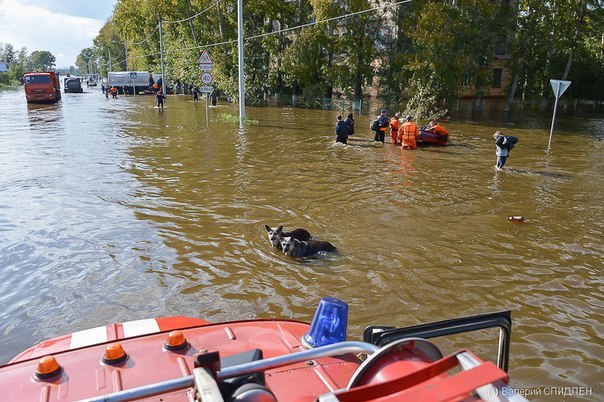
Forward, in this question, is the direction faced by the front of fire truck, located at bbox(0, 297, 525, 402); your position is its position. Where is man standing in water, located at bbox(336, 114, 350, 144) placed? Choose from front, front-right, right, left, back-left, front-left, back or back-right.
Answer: front-right

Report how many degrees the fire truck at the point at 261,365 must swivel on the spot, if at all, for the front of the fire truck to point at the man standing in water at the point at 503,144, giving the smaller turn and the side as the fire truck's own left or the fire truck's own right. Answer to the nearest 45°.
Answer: approximately 90° to the fire truck's own right

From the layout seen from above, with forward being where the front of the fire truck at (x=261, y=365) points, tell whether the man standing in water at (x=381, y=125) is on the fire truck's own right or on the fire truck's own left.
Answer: on the fire truck's own right

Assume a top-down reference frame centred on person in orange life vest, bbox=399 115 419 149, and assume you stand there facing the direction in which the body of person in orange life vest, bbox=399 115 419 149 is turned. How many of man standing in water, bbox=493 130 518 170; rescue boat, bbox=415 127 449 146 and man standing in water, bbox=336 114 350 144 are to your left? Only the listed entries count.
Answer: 1

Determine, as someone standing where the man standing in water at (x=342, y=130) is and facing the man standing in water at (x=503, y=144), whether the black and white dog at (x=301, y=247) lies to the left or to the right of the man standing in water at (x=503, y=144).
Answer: right

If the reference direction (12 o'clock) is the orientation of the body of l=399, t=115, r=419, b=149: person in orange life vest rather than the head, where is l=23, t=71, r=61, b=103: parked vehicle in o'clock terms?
The parked vehicle is roughly at 10 o'clock from the person in orange life vest.

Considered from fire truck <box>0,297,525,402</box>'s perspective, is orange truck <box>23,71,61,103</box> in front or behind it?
in front

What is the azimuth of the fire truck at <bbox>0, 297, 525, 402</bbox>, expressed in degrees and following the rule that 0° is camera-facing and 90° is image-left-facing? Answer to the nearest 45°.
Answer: approximately 135°

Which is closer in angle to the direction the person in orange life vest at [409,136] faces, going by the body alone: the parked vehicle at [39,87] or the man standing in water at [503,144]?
the parked vehicle

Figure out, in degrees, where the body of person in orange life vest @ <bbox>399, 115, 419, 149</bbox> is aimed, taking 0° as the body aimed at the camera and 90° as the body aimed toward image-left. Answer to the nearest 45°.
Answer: approximately 180°

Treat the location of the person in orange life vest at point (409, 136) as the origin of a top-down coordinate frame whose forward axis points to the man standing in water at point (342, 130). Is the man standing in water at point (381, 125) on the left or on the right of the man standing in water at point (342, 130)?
right

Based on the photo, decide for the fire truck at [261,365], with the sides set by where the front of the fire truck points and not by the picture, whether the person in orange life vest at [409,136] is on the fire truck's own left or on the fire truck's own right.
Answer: on the fire truck's own right
